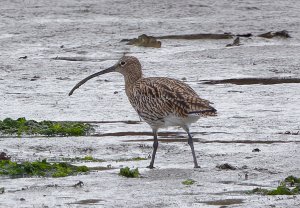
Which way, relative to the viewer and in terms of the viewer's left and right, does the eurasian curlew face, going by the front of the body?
facing to the left of the viewer

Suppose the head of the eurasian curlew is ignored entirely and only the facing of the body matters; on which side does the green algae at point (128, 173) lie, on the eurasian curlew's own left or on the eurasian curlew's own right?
on the eurasian curlew's own left

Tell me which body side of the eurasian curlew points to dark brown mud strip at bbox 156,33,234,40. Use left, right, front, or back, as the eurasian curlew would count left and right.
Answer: right
